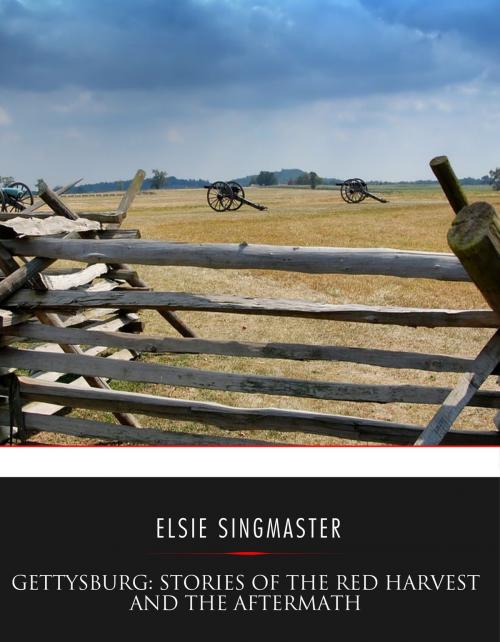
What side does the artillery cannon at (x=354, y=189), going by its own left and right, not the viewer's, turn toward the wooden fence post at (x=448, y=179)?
left

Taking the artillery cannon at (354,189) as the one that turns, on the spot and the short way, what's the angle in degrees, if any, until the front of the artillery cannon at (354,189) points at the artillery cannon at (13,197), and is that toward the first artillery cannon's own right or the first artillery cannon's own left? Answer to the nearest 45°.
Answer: approximately 45° to the first artillery cannon's own left

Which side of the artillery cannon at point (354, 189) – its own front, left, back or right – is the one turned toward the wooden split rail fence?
left

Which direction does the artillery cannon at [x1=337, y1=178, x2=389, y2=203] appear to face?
to the viewer's left

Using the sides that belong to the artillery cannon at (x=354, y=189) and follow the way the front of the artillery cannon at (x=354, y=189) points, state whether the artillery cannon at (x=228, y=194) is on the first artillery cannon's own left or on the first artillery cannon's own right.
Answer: on the first artillery cannon's own left
